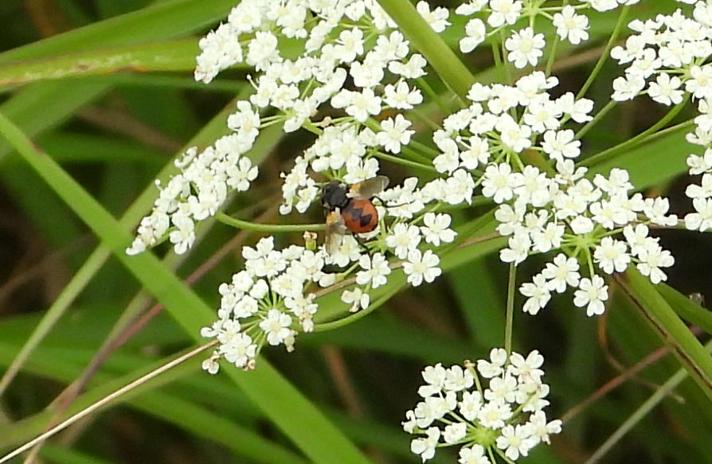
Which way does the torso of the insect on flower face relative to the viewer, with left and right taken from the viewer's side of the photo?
facing away from the viewer and to the left of the viewer
